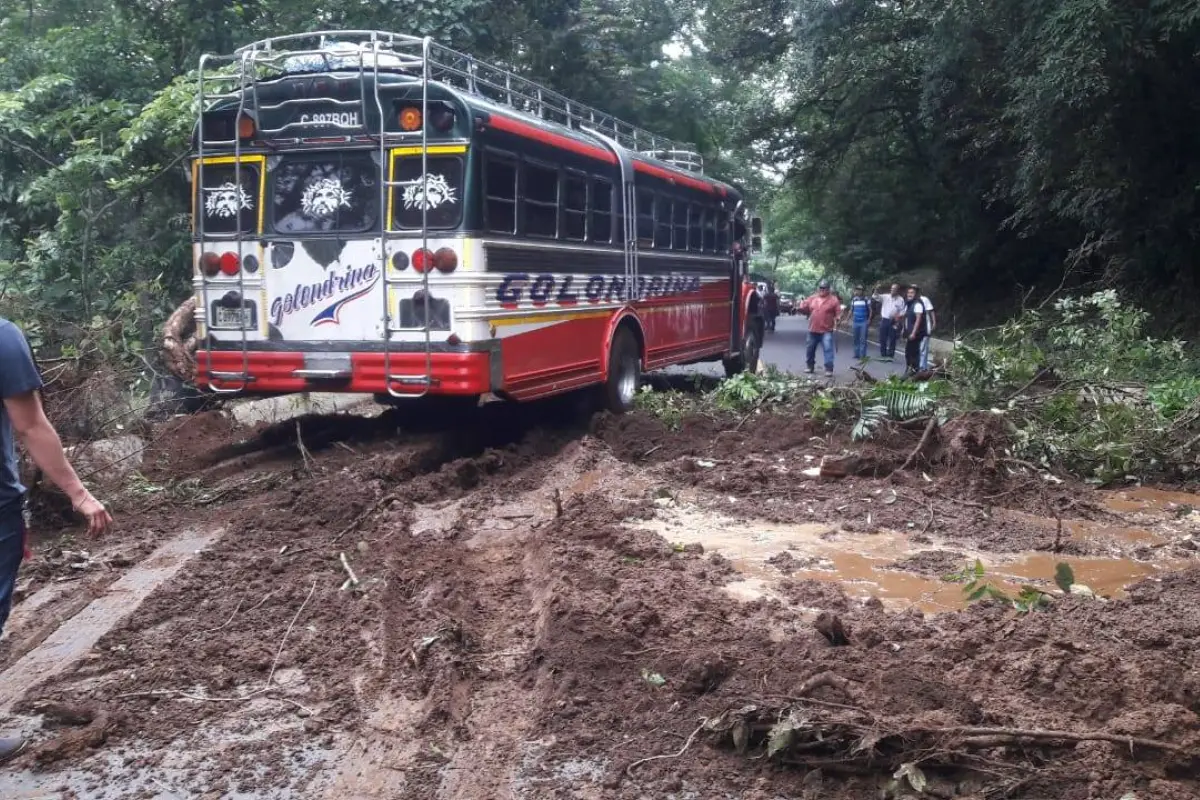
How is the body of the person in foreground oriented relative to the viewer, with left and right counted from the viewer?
facing to the right of the viewer

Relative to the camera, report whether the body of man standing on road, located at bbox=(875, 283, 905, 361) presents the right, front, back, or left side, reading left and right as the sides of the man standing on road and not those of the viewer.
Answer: front

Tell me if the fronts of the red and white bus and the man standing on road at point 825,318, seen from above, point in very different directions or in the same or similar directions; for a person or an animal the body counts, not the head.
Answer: very different directions

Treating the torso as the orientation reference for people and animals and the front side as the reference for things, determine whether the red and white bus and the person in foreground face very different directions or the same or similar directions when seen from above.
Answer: same or similar directions

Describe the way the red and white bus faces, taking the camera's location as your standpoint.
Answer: facing away from the viewer and to the right of the viewer

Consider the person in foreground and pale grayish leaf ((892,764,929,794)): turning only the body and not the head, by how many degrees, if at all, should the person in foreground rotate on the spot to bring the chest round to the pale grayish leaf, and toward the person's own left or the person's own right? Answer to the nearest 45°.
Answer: approximately 45° to the person's own right

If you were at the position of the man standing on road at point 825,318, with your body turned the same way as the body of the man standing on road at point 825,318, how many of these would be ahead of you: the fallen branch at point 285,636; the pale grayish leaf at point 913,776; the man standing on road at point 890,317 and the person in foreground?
3

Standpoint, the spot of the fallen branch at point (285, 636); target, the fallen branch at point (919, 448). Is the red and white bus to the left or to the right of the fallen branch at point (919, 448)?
left

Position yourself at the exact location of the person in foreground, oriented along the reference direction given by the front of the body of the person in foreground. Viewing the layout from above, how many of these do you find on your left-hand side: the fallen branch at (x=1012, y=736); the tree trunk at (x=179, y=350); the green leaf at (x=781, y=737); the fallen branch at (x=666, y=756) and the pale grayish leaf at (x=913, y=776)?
1

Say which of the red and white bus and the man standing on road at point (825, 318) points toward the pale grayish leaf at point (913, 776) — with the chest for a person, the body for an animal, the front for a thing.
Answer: the man standing on road

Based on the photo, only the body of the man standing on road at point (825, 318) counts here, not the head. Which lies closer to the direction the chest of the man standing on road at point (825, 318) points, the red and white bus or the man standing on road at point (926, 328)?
the red and white bus

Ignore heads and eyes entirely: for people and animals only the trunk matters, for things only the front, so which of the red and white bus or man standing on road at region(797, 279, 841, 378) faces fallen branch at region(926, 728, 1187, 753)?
the man standing on road

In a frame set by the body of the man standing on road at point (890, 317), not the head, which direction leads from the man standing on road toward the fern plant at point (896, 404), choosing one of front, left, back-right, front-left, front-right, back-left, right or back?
front

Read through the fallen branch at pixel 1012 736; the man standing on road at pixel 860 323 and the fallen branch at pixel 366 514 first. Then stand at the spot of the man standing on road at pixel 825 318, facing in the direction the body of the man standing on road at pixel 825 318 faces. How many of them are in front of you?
2

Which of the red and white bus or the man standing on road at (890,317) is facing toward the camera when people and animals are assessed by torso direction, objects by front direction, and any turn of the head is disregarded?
the man standing on road

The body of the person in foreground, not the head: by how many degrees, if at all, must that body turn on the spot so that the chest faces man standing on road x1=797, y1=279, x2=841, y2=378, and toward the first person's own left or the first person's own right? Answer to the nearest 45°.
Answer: approximately 45° to the first person's own left

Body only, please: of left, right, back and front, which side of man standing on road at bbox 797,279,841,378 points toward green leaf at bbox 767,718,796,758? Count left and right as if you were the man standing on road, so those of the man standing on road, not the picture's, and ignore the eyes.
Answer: front

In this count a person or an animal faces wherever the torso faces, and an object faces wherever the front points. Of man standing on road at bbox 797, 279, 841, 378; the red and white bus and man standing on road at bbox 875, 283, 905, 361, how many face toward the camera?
2

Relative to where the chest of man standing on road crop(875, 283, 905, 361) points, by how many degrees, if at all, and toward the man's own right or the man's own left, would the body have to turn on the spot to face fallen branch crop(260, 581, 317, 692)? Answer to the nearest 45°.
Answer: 0° — they already face it

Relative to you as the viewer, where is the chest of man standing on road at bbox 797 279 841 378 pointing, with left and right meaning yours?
facing the viewer

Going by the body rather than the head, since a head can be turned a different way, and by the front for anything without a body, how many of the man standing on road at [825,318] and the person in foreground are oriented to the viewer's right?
1

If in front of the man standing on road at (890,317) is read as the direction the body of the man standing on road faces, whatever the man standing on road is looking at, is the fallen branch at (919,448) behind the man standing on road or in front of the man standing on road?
in front
